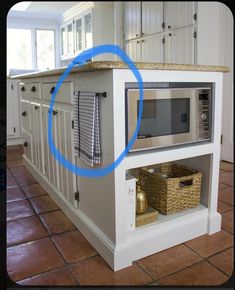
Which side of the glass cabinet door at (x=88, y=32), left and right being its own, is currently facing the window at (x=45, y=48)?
right

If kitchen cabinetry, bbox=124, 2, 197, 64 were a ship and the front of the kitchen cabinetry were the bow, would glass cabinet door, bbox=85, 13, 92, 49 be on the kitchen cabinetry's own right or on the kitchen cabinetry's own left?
on the kitchen cabinetry's own right

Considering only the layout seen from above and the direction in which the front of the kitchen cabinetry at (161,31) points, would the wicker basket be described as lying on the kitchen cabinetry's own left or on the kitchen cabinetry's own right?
on the kitchen cabinetry's own left

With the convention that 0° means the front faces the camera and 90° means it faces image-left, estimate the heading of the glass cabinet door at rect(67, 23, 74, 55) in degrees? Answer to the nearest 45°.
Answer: approximately 45°

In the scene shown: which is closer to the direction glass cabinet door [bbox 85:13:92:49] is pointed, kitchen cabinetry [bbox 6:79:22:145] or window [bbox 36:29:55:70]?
the kitchen cabinetry
